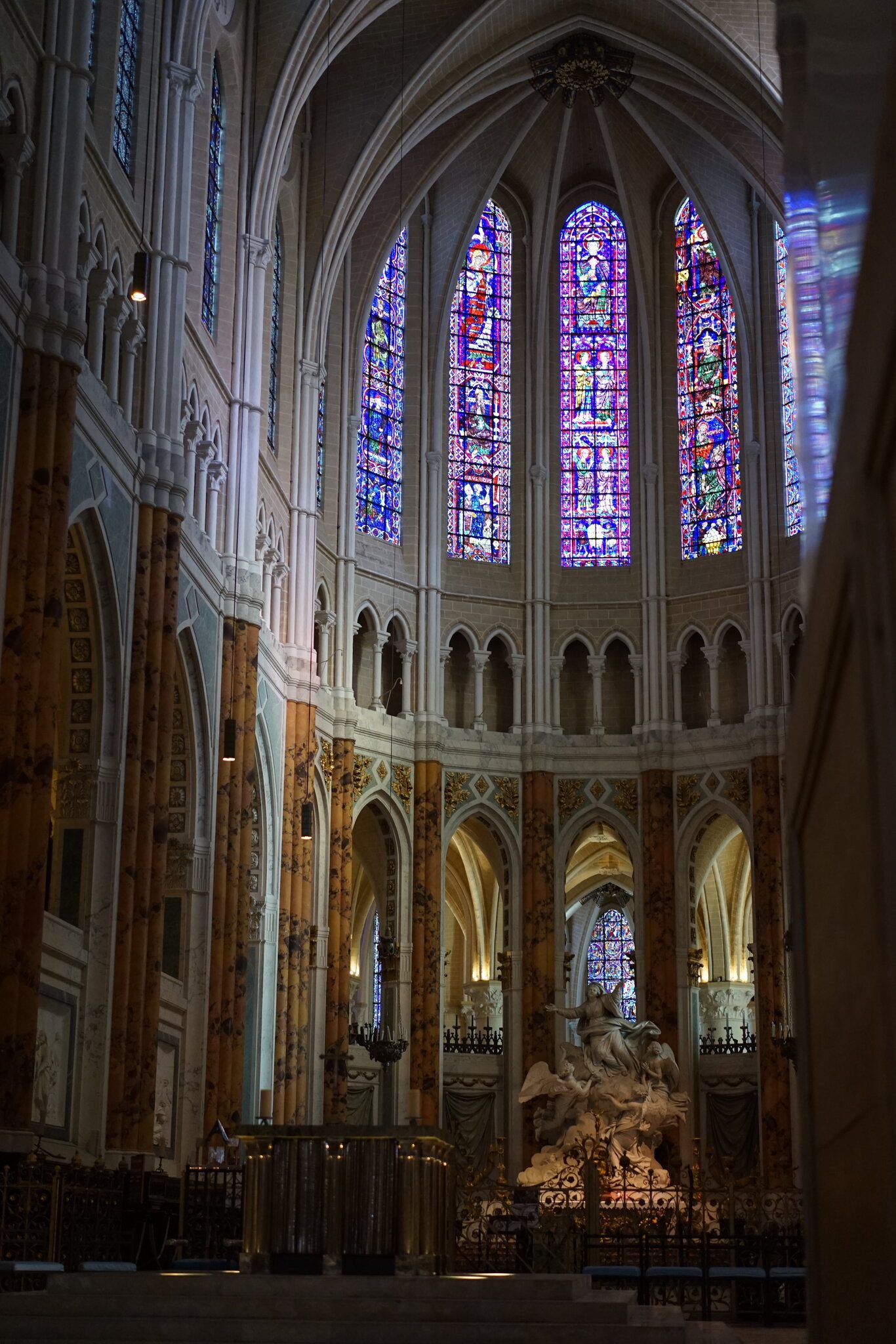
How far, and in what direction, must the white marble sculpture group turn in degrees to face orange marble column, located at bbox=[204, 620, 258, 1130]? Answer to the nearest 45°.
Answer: approximately 45° to its right

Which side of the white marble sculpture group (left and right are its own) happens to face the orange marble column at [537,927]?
back

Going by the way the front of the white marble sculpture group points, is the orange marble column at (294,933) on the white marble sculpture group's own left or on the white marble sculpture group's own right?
on the white marble sculpture group's own right

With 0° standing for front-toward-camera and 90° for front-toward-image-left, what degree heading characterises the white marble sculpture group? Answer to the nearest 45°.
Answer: approximately 0°

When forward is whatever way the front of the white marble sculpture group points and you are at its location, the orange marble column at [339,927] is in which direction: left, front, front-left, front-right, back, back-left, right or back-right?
right

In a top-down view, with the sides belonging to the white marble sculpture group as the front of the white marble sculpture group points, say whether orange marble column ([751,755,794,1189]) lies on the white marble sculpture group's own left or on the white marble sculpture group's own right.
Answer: on the white marble sculpture group's own left

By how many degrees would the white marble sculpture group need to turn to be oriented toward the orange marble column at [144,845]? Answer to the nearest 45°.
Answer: approximately 45° to its right

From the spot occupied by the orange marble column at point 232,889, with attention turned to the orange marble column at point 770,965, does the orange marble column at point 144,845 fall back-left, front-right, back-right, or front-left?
back-right
